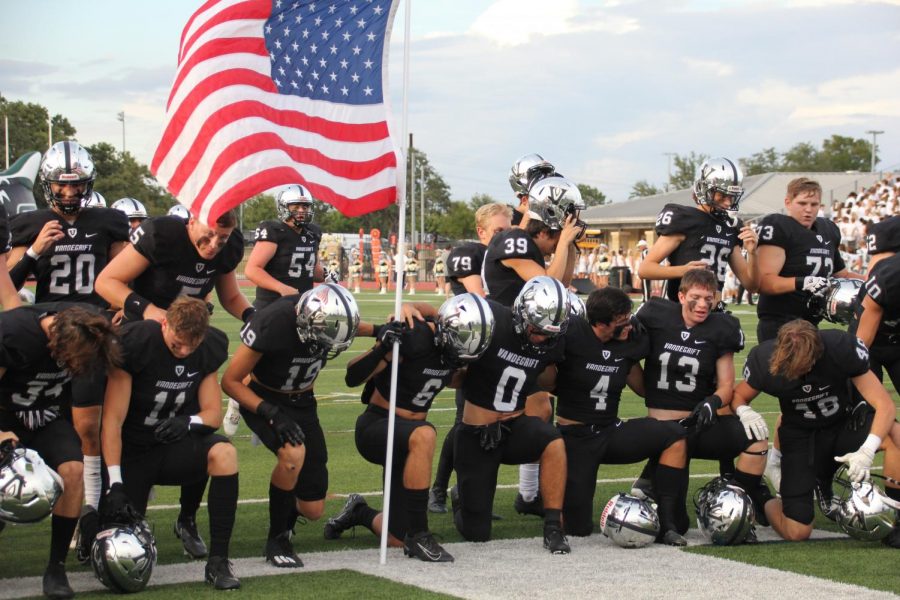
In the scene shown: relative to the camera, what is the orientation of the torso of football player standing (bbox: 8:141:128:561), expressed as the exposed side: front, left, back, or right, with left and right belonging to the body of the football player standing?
front

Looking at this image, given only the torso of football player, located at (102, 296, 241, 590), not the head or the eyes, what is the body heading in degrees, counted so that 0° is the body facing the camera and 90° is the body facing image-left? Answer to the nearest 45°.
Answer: approximately 0°

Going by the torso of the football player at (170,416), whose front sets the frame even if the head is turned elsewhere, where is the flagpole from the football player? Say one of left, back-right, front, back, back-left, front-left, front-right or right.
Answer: left

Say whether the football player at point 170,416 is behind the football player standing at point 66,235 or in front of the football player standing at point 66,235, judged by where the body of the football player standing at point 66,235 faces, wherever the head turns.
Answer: in front

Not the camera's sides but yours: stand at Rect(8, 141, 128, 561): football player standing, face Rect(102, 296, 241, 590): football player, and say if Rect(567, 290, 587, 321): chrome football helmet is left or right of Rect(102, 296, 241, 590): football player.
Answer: left

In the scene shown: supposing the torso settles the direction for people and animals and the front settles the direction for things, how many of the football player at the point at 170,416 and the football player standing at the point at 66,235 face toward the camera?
2

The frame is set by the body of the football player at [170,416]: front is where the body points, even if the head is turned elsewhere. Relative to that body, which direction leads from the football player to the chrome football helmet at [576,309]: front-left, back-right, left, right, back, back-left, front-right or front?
left
